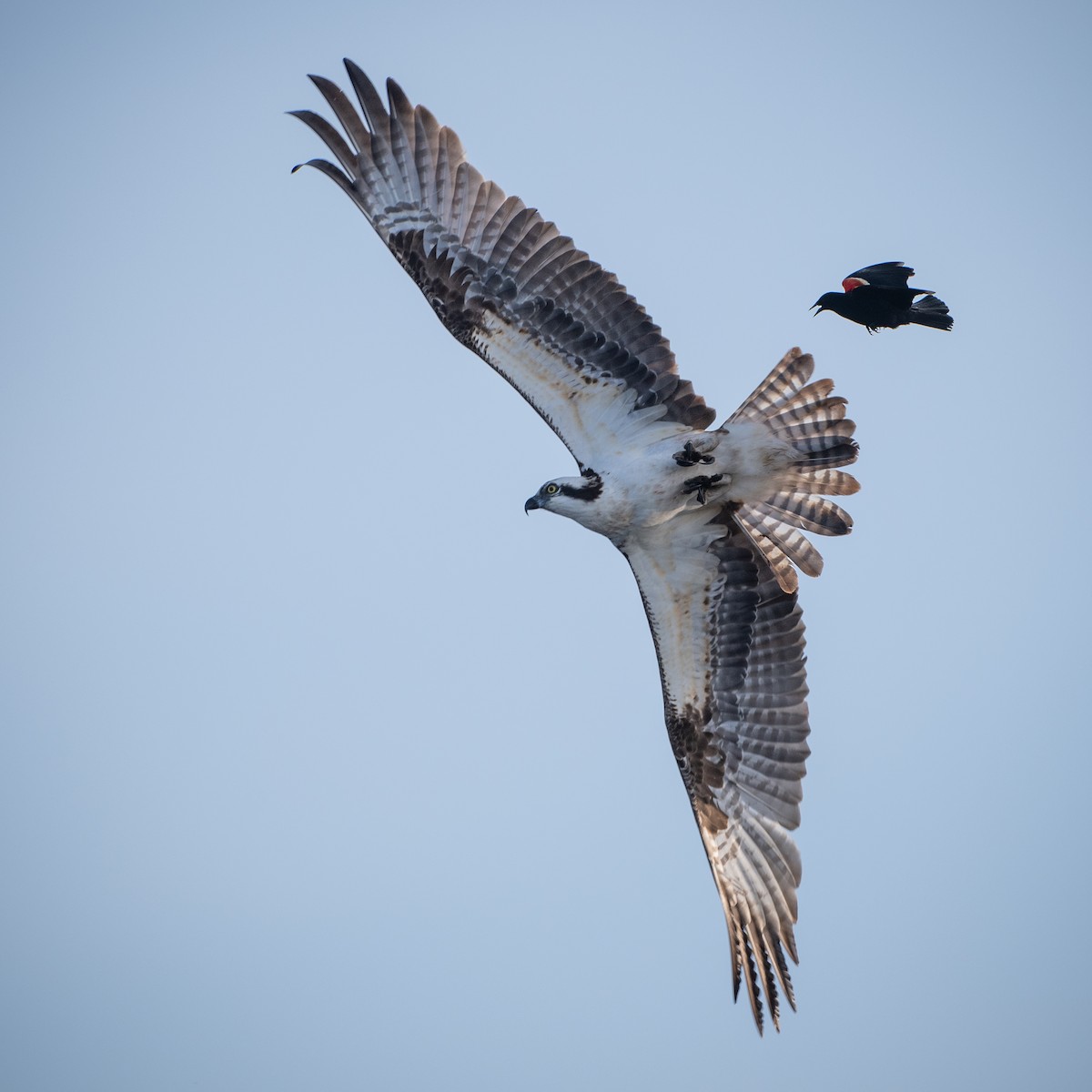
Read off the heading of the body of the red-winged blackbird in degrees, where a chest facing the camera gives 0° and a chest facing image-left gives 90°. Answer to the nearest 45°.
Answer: approximately 90°

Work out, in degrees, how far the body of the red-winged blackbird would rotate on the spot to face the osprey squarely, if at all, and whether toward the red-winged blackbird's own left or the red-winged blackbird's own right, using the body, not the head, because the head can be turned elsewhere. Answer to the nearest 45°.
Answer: approximately 45° to the red-winged blackbird's own right
